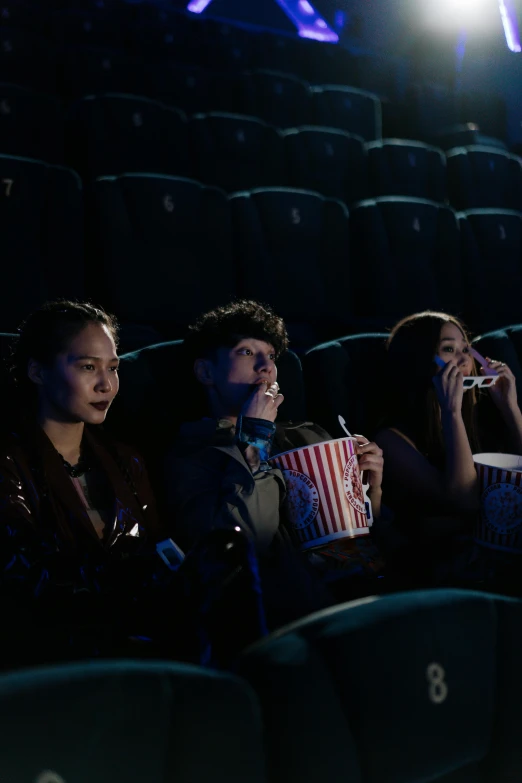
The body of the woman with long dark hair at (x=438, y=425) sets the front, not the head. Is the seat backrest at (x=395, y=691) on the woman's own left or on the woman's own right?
on the woman's own right

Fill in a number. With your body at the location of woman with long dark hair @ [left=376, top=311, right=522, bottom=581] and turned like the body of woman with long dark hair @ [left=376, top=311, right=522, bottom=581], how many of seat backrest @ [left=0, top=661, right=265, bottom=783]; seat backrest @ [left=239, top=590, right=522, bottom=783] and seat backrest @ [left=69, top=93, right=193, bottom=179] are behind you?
1

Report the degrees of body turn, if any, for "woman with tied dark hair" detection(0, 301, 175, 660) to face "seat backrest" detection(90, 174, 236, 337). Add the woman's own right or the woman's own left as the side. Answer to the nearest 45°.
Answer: approximately 135° to the woman's own left

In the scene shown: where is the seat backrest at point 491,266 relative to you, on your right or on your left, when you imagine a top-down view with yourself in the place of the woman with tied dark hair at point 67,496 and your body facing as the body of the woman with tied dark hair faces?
on your left

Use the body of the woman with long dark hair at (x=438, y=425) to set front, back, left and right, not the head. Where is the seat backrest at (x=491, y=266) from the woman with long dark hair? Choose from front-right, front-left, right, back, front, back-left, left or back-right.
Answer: back-left

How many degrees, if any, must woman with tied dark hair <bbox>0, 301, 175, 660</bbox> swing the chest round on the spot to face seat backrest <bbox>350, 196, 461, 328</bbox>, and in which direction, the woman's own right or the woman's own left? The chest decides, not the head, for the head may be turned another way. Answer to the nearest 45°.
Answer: approximately 90° to the woman's own left

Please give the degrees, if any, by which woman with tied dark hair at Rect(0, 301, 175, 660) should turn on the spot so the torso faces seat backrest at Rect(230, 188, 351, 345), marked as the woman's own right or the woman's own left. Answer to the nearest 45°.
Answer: approximately 90° to the woman's own left

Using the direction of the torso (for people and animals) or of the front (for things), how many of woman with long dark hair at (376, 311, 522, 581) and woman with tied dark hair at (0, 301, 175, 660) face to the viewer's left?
0
